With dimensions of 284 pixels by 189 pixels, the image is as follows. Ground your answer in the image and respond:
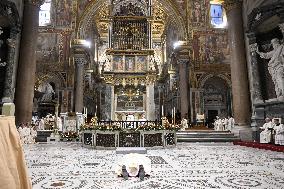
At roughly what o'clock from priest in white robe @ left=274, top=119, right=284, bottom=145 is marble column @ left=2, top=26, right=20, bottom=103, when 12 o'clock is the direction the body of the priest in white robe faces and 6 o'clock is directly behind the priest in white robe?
The marble column is roughly at 1 o'clock from the priest in white robe.

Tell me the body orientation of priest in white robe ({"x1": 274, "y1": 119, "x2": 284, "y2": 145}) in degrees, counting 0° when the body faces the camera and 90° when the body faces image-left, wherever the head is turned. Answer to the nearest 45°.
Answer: approximately 45°

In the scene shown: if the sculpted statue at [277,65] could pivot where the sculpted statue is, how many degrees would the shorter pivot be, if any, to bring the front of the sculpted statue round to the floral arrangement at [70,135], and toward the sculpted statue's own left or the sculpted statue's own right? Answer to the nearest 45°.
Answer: approximately 45° to the sculpted statue's own right

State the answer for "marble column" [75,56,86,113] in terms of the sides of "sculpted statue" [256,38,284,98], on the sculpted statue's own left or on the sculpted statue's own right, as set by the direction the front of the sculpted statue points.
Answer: on the sculpted statue's own right

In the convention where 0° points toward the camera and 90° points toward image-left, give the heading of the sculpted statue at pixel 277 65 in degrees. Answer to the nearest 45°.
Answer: approximately 45°

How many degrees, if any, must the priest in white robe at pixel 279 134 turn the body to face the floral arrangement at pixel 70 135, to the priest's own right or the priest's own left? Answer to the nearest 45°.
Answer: approximately 45° to the priest's own right

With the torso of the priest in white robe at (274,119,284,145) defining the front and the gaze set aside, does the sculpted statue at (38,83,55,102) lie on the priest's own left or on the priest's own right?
on the priest's own right

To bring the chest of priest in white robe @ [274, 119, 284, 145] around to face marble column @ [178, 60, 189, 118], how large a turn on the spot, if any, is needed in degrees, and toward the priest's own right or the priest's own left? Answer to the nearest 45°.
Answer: approximately 90° to the priest's own right
